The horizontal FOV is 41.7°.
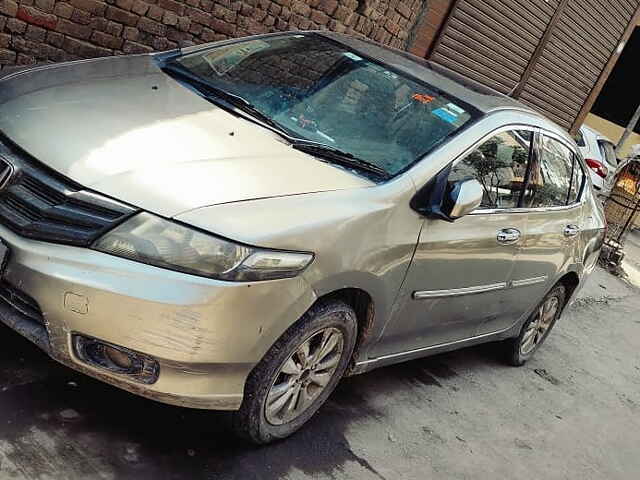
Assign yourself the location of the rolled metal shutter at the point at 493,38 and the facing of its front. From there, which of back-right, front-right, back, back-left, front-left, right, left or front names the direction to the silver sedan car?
front

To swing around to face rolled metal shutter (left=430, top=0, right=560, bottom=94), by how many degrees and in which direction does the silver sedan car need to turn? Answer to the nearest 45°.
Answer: approximately 135° to its right

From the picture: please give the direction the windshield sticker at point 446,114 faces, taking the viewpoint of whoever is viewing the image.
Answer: facing the viewer and to the left of the viewer

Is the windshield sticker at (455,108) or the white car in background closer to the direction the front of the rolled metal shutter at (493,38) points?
the windshield sticker

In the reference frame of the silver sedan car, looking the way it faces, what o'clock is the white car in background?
The white car in background is roughly at 5 o'clock from the silver sedan car.

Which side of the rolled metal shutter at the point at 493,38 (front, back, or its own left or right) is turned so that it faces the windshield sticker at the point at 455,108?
front

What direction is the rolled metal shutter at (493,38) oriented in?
toward the camera

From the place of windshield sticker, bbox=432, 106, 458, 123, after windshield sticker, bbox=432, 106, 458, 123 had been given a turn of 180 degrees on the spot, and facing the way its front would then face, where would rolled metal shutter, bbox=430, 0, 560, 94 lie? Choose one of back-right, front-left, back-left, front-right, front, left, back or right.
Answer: front-left

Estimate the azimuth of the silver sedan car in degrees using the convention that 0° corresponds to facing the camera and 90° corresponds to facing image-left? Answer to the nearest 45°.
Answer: approximately 45°

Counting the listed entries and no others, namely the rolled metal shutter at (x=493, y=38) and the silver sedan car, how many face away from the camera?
0

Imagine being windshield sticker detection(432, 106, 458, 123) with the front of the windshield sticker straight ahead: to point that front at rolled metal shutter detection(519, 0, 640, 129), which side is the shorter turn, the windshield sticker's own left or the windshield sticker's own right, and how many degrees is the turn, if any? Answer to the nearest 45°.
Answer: approximately 135° to the windshield sticker's own right
